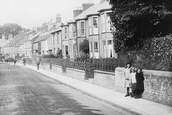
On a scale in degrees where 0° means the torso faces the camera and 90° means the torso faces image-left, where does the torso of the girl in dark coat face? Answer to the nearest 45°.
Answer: approximately 45°

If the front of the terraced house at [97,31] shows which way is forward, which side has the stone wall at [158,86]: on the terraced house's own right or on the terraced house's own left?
on the terraced house's own left

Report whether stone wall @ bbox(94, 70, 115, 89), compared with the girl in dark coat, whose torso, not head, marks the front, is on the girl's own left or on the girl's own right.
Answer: on the girl's own right

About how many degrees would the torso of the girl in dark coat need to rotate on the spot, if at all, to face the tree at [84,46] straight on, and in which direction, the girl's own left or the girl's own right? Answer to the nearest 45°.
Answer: approximately 135° to the girl's own right

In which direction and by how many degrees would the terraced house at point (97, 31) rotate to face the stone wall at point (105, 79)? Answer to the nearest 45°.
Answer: approximately 45° to its left

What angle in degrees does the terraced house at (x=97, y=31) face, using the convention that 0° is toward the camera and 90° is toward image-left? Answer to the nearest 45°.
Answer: approximately 45°
